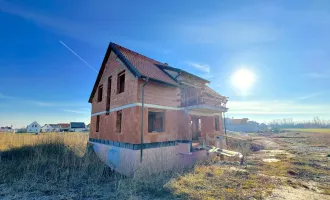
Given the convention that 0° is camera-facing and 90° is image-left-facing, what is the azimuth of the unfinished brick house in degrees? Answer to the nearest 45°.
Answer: approximately 315°
